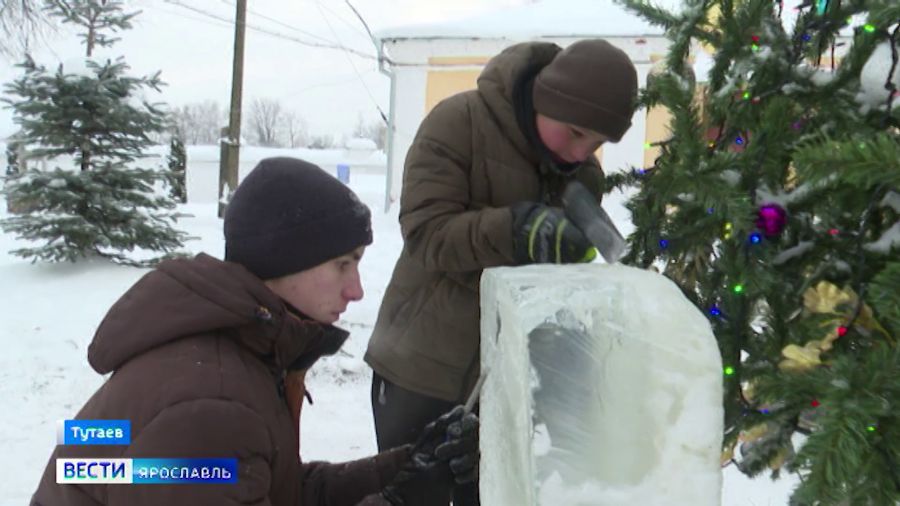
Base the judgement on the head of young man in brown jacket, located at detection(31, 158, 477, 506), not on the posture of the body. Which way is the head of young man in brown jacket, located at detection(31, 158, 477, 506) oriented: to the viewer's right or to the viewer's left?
to the viewer's right

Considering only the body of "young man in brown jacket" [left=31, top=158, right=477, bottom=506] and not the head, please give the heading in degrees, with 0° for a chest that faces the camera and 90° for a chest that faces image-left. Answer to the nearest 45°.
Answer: approximately 270°

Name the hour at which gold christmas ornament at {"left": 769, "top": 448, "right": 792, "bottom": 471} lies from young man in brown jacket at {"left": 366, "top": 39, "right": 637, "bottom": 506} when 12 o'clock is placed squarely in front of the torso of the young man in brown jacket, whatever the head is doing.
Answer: The gold christmas ornament is roughly at 12 o'clock from the young man in brown jacket.

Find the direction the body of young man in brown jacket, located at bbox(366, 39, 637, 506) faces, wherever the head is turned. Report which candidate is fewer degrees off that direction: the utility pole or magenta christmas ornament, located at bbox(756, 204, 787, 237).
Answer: the magenta christmas ornament

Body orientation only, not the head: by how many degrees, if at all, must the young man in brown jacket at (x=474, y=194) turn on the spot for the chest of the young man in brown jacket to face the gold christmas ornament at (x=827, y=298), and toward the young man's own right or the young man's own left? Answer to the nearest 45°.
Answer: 0° — they already face it

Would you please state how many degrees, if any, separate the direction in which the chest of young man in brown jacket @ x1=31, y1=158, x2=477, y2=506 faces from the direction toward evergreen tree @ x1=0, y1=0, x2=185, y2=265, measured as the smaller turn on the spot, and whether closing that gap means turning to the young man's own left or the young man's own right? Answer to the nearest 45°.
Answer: approximately 90° to the young man's own left

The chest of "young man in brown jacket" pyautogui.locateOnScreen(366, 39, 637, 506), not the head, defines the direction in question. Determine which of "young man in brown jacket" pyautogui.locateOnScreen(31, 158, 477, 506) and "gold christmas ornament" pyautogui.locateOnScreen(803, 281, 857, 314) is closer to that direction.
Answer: the gold christmas ornament

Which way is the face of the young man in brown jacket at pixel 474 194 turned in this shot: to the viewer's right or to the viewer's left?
to the viewer's right

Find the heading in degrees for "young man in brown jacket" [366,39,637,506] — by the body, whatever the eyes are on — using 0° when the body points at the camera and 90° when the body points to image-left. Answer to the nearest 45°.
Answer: approximately 315°

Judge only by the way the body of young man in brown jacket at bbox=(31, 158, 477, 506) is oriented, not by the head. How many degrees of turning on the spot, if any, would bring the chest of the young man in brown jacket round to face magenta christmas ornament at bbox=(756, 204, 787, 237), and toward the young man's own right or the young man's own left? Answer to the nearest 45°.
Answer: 0° — they already face it

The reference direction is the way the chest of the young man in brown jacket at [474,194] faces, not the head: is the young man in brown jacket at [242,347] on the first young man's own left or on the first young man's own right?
on the first young man's own right

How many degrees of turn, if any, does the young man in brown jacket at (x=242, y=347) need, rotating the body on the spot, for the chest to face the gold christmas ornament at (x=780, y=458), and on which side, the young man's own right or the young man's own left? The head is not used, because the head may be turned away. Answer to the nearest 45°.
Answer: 0° — they already face it
